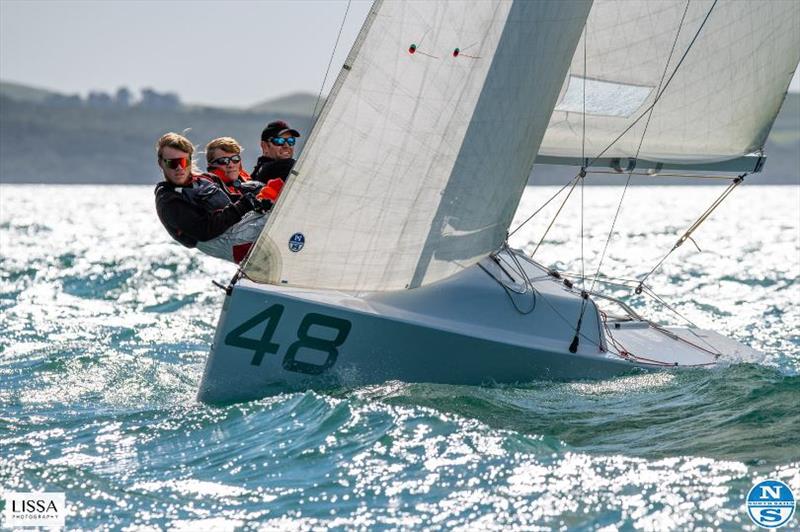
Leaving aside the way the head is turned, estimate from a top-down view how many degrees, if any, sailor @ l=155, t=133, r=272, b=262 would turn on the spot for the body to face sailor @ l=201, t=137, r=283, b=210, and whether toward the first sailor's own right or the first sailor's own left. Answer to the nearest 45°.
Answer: approximately 135° to the first sailor's own left

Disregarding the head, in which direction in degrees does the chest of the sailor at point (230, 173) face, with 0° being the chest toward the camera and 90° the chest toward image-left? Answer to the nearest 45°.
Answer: approximately 315°
